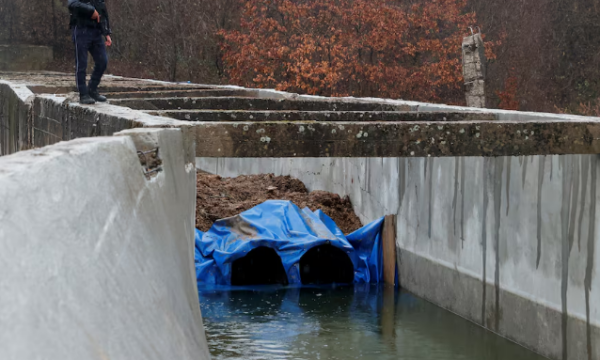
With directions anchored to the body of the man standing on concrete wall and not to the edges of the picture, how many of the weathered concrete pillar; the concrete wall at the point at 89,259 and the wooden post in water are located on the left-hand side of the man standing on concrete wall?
2

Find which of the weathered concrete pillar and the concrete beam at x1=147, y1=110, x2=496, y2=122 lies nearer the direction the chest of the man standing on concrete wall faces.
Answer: the concrete beam

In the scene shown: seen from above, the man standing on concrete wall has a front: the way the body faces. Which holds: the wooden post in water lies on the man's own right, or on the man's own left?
on the man's own left

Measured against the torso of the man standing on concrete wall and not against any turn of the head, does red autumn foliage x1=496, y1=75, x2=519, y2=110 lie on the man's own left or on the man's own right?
on the man's own left

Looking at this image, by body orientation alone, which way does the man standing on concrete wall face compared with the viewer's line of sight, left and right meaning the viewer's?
facing the viewer and to the right of the viewer

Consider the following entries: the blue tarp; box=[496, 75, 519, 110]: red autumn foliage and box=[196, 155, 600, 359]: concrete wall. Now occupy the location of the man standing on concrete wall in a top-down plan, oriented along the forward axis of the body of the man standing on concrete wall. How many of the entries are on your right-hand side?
0

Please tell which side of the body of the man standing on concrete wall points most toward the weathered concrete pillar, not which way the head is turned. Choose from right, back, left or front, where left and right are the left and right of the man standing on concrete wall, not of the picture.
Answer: left
